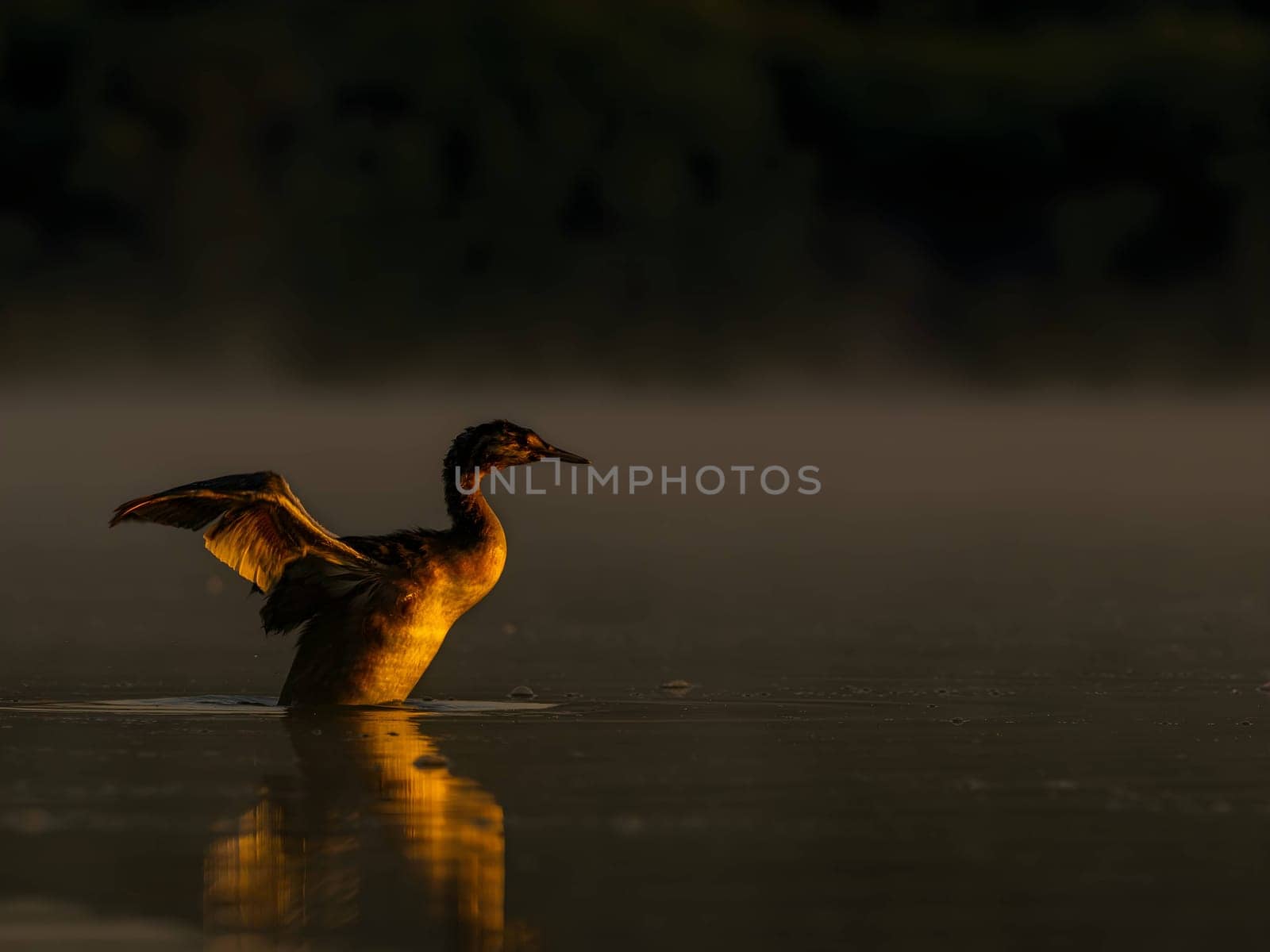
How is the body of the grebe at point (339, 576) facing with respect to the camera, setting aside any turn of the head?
to the viewer's right
